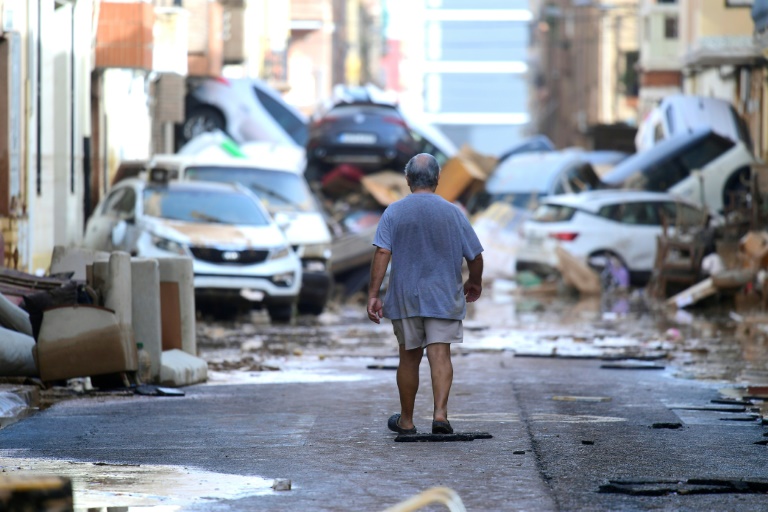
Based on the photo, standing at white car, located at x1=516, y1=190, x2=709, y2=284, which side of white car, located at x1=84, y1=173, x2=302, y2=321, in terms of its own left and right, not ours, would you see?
left

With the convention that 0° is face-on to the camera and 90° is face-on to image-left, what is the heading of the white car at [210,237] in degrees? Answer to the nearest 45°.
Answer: approximately 315°

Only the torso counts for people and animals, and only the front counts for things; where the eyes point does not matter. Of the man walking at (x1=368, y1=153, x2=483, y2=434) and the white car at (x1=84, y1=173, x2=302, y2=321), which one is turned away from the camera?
the man walking

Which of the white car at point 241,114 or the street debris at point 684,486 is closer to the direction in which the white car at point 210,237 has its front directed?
the street debris

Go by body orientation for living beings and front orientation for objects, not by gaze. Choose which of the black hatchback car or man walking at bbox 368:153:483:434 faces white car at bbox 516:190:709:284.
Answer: the man walking

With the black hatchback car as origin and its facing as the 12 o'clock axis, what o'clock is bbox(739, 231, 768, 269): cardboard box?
The cardboard box is roughly at 5 o'clock from the black hatchback car.

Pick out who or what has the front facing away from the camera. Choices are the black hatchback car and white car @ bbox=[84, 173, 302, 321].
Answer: the black hatchback car

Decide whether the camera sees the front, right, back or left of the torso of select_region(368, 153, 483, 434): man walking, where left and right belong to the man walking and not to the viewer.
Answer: back

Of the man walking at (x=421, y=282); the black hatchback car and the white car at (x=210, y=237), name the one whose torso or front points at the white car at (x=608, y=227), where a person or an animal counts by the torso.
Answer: the man walking

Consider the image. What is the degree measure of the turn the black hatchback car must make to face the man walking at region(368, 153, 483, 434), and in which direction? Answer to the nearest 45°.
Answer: approximately 180°

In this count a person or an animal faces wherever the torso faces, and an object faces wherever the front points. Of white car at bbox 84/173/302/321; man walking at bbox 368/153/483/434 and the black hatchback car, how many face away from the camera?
2

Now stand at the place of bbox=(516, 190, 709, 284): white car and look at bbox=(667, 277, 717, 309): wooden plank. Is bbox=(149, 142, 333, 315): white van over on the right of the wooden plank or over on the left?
right

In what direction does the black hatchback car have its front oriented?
away from the camera
